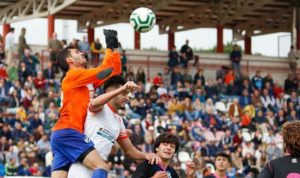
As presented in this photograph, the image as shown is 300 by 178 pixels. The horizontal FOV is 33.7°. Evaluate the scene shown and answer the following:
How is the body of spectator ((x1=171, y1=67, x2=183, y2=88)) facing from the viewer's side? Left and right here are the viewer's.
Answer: facing the viewer

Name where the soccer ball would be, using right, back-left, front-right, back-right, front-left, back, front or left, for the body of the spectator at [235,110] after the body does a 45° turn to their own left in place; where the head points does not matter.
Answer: front-right

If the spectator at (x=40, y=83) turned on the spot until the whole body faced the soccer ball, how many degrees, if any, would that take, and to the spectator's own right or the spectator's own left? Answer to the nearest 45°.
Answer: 0° — they already face it

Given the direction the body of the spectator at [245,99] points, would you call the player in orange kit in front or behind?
in front

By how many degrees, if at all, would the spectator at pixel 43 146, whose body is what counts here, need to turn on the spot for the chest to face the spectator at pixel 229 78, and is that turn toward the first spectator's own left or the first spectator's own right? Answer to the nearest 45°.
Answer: approximately 135° to the first spectator's own left

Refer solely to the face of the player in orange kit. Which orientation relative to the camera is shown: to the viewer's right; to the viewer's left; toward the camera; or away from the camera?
to the viewer's right

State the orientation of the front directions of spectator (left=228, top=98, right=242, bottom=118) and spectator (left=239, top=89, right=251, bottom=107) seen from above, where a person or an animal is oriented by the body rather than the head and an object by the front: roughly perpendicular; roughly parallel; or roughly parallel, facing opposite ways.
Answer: roughly parallel

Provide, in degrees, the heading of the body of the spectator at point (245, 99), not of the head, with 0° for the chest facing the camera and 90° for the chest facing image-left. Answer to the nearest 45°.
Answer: approximately 0°

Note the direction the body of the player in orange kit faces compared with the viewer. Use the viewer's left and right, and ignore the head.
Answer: facing to the right of the viewer

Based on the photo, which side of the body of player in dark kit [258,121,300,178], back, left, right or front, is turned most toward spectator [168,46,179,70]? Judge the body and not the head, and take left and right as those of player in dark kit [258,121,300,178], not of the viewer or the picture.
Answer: front

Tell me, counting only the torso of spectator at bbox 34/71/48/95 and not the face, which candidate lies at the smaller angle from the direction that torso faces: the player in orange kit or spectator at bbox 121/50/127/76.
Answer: the player in orange kit

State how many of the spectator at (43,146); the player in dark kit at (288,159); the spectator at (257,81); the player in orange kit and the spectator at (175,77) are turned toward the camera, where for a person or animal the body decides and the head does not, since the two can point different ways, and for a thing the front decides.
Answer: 3

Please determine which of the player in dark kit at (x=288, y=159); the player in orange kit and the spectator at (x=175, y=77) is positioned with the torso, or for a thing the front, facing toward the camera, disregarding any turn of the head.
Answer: the spectator at (x=175, y=77)

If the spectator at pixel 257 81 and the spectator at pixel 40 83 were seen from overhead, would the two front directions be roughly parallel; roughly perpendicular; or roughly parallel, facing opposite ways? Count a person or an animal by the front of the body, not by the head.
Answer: roughly parallel

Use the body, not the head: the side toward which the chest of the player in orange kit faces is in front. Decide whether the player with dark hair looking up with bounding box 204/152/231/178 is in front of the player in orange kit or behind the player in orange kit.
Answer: in front

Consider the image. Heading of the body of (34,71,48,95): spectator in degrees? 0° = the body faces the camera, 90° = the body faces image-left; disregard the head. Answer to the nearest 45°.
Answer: approximately 0°
